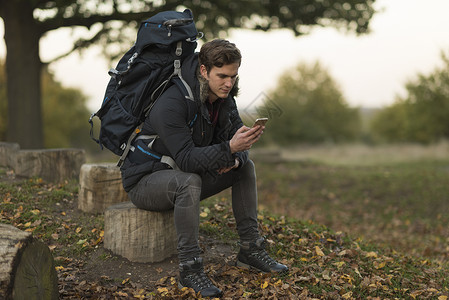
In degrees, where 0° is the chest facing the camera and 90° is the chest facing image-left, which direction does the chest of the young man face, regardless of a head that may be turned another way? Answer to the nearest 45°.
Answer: approximately 315°

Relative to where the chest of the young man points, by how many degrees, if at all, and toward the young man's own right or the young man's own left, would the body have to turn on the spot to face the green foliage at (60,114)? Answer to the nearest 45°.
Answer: approximately 135° to the young man's own left

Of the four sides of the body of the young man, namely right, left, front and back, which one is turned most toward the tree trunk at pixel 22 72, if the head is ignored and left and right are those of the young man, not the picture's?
back

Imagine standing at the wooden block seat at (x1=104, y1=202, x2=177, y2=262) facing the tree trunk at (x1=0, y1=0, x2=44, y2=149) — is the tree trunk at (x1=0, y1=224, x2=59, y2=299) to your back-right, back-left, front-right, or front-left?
back-left

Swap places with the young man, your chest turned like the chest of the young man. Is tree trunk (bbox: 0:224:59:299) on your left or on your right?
on your right

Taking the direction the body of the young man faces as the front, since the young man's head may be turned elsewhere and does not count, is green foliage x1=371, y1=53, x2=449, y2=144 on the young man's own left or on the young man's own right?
on the young man's own left

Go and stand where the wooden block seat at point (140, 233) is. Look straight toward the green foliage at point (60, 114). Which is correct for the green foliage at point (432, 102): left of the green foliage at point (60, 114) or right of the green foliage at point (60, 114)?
right
